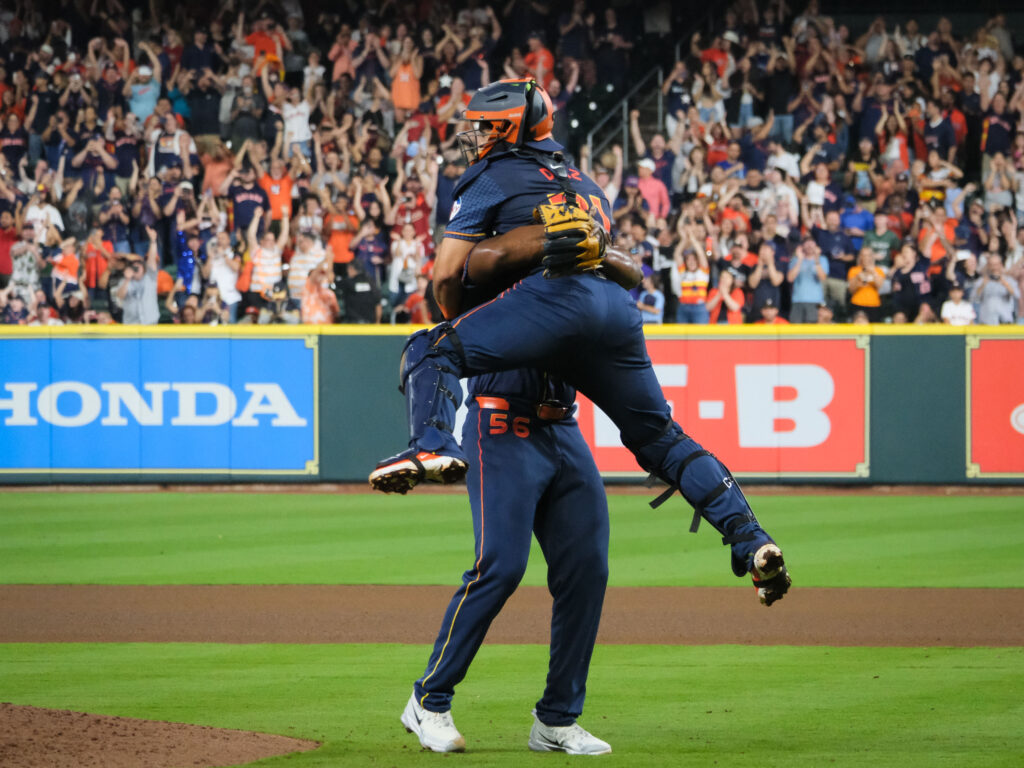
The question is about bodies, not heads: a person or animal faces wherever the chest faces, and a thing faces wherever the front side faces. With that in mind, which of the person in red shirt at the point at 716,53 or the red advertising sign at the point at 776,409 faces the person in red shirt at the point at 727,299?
the person in red shirt at the point at 716,53

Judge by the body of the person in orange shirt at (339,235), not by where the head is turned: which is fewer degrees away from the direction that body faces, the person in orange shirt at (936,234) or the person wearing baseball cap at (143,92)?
the person in orange shirt

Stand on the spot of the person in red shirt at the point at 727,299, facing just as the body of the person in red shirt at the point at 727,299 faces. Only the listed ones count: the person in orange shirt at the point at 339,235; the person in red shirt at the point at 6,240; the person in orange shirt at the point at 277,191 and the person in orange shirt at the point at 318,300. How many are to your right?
4

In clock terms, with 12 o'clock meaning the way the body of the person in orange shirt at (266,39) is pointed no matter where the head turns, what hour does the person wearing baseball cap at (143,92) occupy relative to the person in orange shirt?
The person wearing baseball cap is roughly at 2 o'clock from the person in orange shirt.

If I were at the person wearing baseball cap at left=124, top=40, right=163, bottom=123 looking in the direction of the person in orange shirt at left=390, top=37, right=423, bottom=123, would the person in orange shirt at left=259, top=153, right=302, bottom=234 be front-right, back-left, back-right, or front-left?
front-right

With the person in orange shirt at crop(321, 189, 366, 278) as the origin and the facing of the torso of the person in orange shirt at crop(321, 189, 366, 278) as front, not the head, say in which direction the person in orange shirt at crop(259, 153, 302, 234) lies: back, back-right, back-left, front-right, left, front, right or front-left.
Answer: back-right

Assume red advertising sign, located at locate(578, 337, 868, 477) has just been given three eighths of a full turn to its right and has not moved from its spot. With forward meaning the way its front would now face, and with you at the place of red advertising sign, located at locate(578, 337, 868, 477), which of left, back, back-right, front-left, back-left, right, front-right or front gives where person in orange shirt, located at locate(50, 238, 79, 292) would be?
front-left

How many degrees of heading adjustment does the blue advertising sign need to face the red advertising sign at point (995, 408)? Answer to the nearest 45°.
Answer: approximately 90° to its left

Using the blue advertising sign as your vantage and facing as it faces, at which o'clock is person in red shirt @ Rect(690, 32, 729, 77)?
The person in red shirt is roughly at 8 o'clock from the blue advertising sign.

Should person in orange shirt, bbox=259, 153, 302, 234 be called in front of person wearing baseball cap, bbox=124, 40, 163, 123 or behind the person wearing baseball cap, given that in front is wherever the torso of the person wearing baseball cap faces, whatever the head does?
in front

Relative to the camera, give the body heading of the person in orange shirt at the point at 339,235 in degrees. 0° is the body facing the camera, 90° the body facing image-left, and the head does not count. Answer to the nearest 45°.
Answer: approximately 0°

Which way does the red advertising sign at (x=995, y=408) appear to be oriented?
toward the camera

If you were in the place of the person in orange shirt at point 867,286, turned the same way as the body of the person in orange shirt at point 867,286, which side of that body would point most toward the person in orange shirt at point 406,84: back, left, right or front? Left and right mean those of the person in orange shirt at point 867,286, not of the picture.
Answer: right

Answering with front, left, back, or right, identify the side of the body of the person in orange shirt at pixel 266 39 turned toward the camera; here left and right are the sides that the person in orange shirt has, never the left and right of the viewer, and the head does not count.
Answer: front

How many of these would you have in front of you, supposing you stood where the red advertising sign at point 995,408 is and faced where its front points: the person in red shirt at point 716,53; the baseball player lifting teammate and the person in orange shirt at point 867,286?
1

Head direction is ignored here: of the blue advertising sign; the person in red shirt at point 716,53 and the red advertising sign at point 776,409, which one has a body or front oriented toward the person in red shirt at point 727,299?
the person in red shirt at point 716,53
